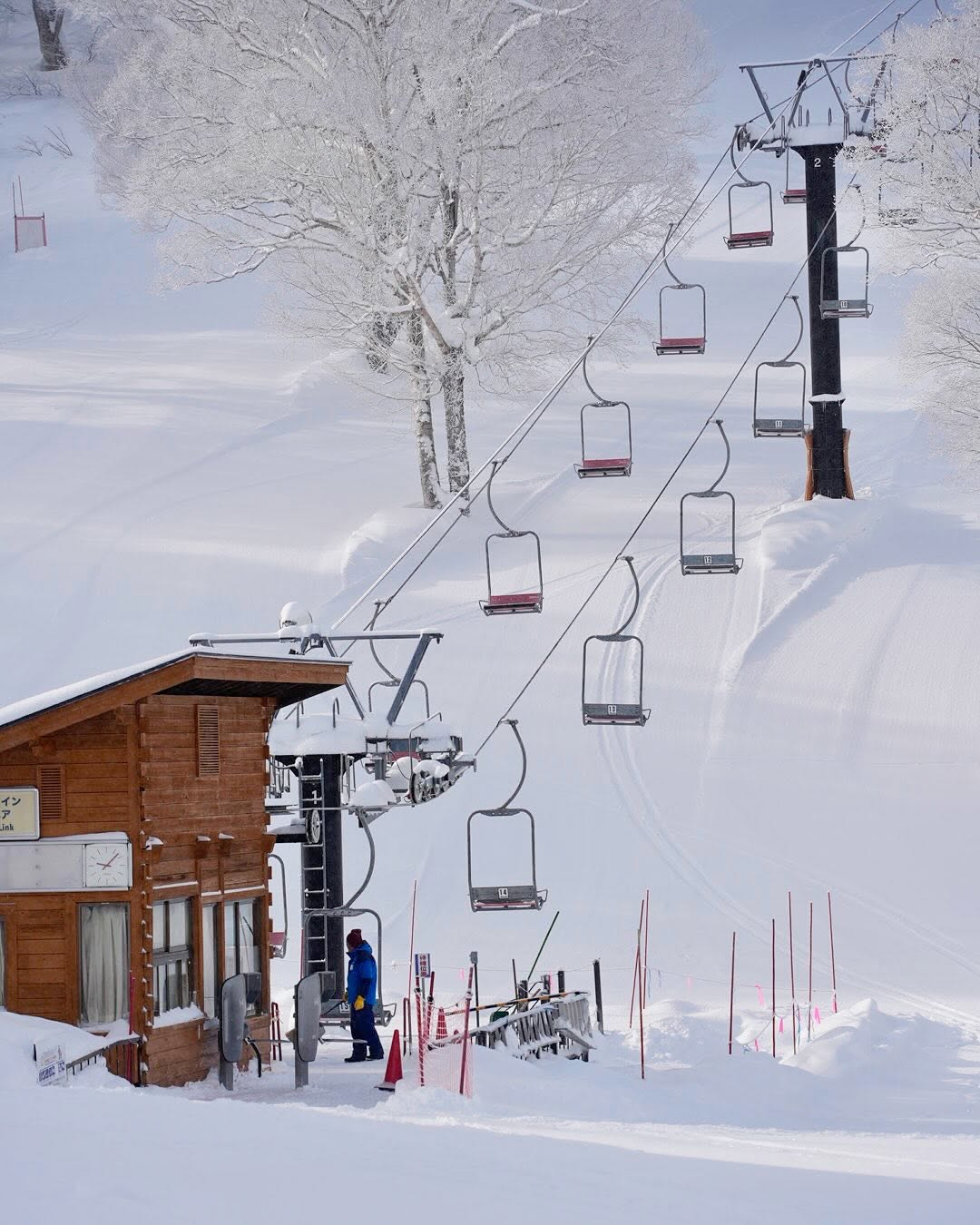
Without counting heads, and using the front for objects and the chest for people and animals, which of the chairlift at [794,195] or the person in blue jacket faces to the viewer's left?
the person in blue jacket

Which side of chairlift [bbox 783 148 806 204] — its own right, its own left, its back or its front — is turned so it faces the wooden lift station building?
front

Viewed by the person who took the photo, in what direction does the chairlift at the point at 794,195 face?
facing the viewer

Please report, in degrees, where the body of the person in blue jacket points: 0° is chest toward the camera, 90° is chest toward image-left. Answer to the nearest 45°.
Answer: approximately 90°

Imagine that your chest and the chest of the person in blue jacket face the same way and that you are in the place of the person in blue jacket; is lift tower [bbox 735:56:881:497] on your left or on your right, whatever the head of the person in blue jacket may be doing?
on your right

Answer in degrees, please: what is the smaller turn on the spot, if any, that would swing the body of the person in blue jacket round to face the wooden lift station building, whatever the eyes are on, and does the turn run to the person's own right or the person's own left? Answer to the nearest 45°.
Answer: approximately 45° to the person's own left

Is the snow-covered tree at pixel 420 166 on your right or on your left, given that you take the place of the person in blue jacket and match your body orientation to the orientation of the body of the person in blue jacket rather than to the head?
on your right

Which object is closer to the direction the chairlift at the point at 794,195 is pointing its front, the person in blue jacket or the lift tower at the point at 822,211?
the person in blue jacket

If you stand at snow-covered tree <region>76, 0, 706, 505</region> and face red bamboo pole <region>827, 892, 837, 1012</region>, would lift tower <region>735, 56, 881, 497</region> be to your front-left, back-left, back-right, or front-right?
front-left

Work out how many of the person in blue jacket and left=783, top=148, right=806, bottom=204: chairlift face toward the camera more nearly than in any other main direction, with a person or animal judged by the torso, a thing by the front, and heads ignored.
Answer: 1
